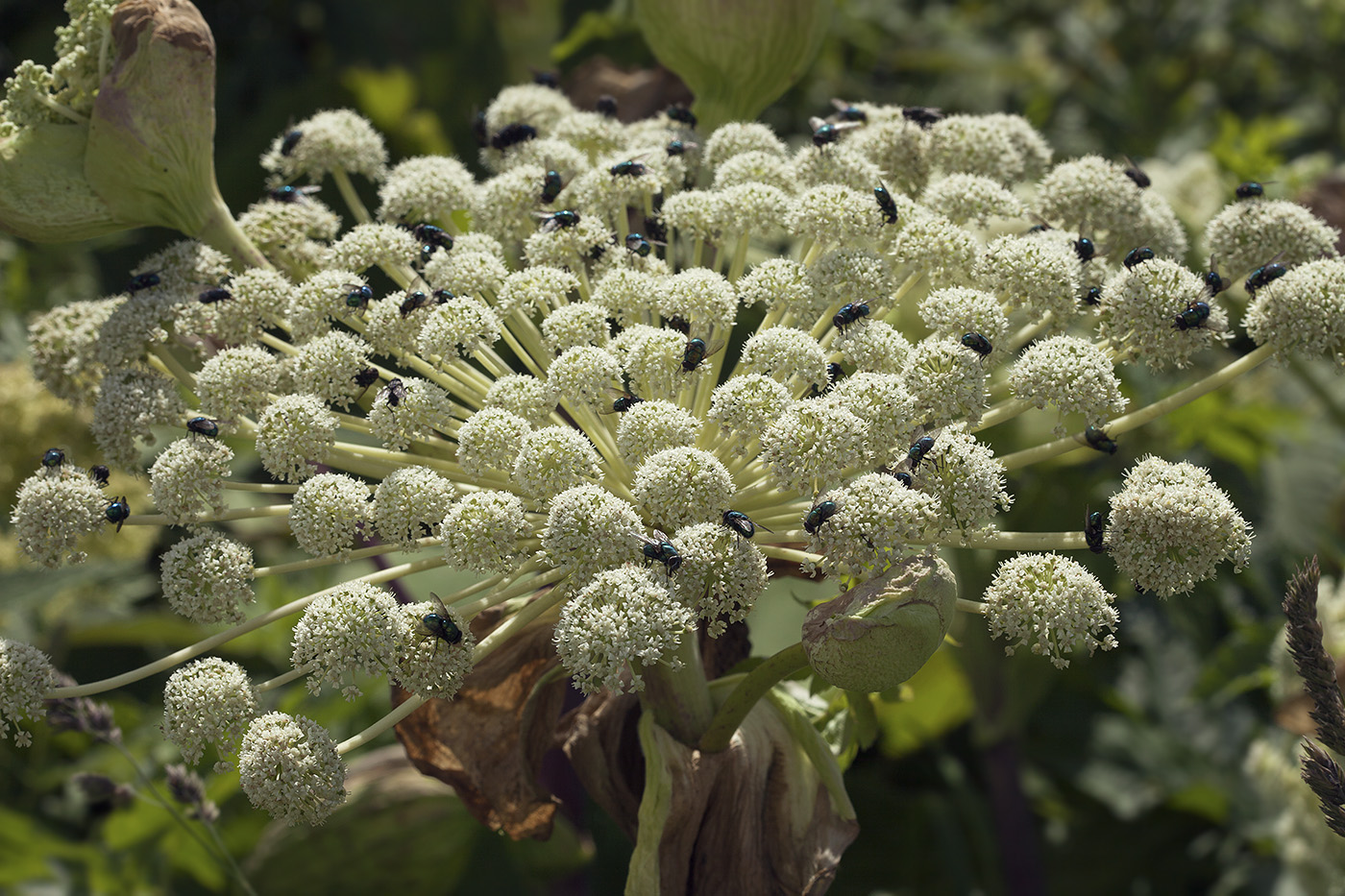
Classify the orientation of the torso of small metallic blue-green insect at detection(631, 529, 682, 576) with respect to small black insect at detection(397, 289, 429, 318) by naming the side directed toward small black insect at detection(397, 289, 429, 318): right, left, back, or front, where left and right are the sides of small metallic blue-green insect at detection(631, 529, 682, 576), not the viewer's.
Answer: back

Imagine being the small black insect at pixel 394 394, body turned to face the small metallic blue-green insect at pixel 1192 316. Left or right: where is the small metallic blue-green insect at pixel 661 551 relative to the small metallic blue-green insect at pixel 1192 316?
right

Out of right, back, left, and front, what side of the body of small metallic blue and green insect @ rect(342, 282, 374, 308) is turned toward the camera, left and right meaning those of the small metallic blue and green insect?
right
